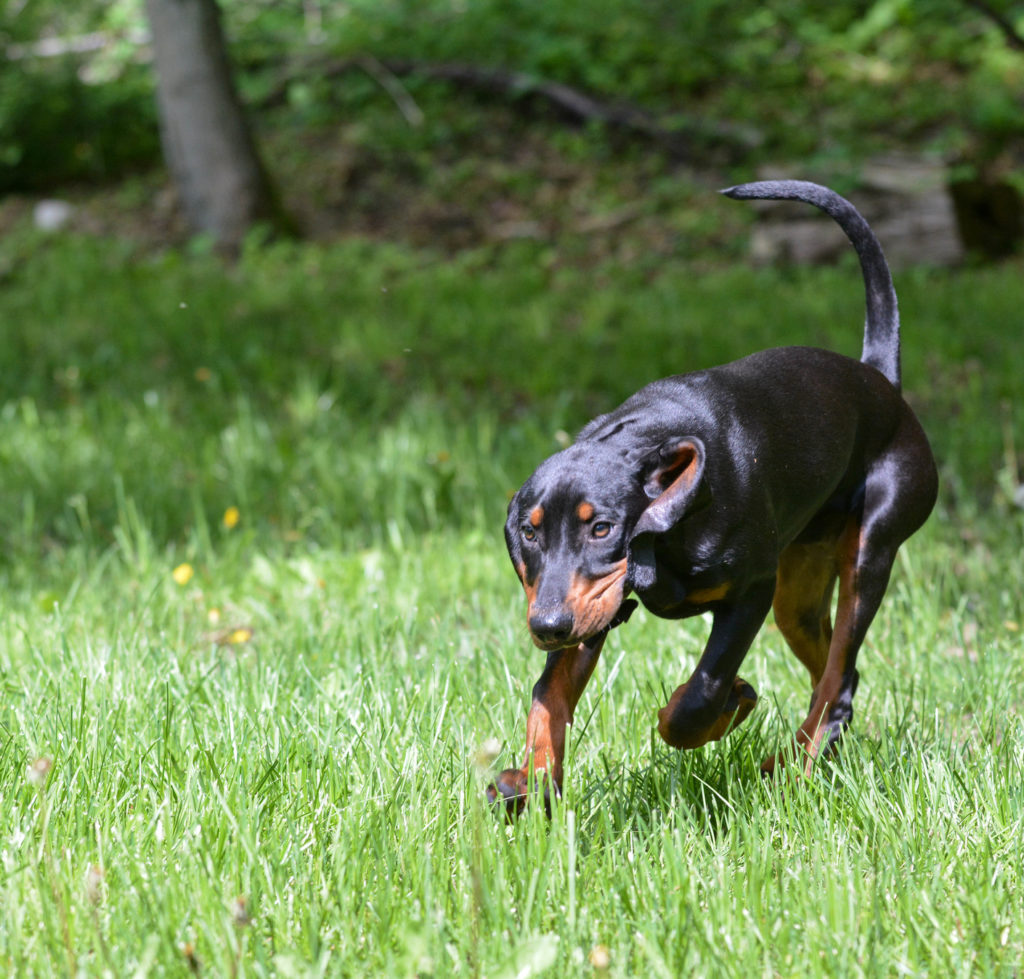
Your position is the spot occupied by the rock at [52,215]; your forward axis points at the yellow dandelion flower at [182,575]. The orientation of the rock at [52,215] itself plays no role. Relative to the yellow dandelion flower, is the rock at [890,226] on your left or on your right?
left

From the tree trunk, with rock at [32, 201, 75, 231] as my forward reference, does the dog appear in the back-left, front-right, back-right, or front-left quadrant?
back-left

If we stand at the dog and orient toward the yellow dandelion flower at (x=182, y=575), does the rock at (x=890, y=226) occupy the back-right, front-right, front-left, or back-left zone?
front-right

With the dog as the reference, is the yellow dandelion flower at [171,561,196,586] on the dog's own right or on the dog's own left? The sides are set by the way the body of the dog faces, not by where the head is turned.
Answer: on the dog's own right

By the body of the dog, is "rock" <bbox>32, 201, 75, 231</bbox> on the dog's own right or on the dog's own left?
on the dog's own right

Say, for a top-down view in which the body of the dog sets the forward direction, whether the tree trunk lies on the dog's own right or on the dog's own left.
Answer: on the dog's own right

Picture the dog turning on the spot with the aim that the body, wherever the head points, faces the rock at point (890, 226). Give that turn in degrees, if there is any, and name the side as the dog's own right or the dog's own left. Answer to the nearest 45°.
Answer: approximately 135° to the dog's own right

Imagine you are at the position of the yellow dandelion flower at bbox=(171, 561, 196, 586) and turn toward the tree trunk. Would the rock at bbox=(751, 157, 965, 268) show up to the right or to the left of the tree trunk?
right

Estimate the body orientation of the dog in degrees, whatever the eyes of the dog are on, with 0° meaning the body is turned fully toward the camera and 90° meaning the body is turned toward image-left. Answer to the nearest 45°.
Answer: approximately 45°
